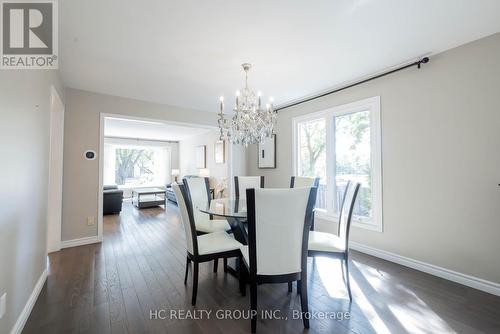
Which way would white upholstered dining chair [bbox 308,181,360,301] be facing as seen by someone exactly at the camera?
facing to the left of the viewer

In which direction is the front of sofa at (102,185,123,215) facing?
to the viewer's right

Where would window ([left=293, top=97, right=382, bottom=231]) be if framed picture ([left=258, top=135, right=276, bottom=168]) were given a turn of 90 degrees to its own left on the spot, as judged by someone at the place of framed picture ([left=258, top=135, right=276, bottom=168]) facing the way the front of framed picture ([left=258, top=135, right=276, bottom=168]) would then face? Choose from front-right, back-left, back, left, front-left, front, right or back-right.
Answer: front

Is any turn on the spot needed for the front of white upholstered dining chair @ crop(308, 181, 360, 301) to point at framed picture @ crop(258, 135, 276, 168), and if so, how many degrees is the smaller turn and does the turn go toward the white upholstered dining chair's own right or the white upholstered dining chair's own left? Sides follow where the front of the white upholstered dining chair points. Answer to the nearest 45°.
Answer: approximately 45° to the white upholstered dining chair's own right

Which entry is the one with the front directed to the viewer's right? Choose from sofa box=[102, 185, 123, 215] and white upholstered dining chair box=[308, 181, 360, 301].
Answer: the sofa

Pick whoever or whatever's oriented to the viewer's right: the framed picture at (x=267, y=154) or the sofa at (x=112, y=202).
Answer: the sofa

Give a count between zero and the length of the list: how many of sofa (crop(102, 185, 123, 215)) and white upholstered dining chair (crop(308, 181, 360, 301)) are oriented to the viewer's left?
1

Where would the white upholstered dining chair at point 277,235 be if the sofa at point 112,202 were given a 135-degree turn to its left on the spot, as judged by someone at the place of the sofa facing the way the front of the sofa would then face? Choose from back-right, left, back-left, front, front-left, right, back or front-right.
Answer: back-left

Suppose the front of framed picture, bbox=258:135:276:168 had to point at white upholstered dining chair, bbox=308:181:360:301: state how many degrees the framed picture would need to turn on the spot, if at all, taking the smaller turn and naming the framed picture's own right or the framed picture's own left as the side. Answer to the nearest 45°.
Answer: approximately 45° to the framed picture's own left

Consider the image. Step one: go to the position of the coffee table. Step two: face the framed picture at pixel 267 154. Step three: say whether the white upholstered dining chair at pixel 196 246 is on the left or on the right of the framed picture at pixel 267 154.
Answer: right
